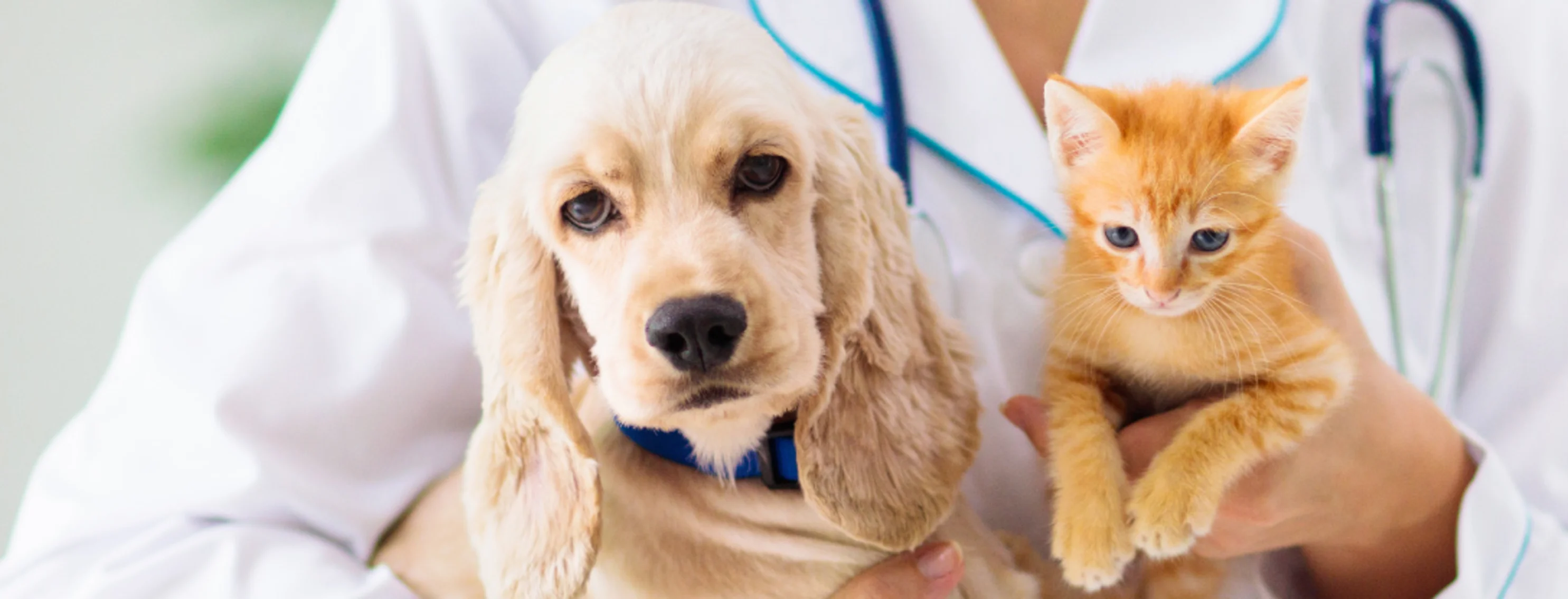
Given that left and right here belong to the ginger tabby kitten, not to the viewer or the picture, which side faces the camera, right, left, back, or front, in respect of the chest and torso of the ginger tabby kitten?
front

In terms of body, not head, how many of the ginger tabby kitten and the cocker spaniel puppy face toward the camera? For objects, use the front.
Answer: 2

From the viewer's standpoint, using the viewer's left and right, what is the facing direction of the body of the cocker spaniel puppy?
facing the viewer
